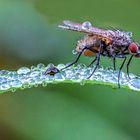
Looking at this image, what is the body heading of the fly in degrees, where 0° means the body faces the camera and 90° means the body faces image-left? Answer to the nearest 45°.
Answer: approximately 270°

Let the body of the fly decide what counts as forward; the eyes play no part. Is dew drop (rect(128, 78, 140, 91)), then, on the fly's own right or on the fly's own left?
on the fly's own right
